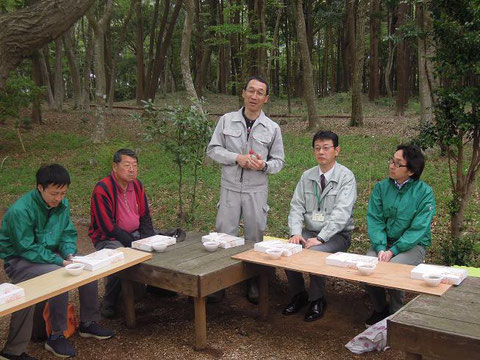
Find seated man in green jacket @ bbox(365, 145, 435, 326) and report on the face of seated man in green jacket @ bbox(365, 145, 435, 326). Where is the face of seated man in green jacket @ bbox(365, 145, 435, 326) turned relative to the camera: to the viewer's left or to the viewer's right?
to the viewer's left

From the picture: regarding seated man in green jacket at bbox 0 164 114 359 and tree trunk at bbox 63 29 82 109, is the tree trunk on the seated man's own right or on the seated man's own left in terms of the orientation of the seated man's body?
on the seated man's own left

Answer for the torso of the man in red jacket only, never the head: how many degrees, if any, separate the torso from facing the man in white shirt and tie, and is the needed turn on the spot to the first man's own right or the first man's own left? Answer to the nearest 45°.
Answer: approximately 45° to the first man's own left

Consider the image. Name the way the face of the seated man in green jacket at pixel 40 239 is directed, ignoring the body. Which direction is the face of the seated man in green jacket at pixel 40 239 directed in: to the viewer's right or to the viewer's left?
to the viewer's right

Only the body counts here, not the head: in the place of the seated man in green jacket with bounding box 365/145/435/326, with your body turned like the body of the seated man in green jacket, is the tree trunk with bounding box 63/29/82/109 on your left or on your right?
on your right

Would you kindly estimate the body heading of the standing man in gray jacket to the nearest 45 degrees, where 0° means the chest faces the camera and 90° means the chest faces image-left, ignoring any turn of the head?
approximately 0°

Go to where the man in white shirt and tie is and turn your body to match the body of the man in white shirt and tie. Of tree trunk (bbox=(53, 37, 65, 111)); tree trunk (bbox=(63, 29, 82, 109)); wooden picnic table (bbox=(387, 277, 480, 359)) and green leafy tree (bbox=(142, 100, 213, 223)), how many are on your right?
3

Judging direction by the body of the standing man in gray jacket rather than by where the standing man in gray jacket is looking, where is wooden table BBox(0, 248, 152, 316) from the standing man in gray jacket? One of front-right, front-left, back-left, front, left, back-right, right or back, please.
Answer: front-right
